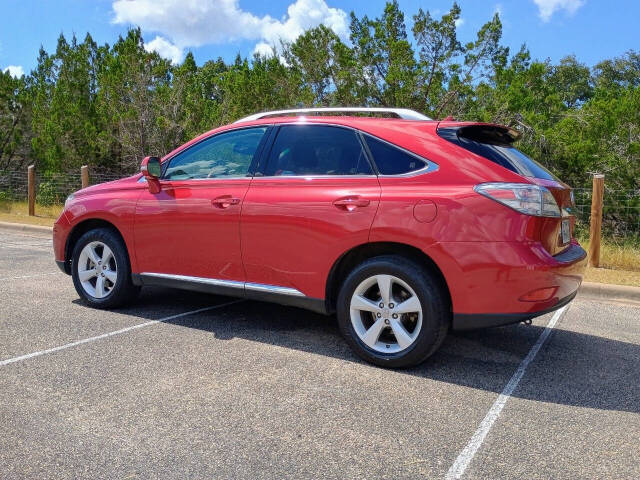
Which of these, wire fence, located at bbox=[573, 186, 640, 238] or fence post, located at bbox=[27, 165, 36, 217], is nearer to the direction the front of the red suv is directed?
the fence post

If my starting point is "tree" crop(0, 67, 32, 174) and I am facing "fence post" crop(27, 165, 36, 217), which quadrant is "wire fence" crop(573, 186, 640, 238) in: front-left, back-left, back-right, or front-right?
front-left

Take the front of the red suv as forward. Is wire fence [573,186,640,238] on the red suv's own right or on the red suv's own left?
on the red suv's own right

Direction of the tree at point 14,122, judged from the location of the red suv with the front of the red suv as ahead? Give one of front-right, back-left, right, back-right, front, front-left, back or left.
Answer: front

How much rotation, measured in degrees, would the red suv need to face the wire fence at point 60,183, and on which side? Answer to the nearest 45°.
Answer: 0° — it already faces it

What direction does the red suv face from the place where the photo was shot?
facing away from the viewer and to the left of the viewer

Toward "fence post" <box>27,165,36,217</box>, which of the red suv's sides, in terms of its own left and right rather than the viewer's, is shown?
front

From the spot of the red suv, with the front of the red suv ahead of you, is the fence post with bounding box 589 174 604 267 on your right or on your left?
on your right
